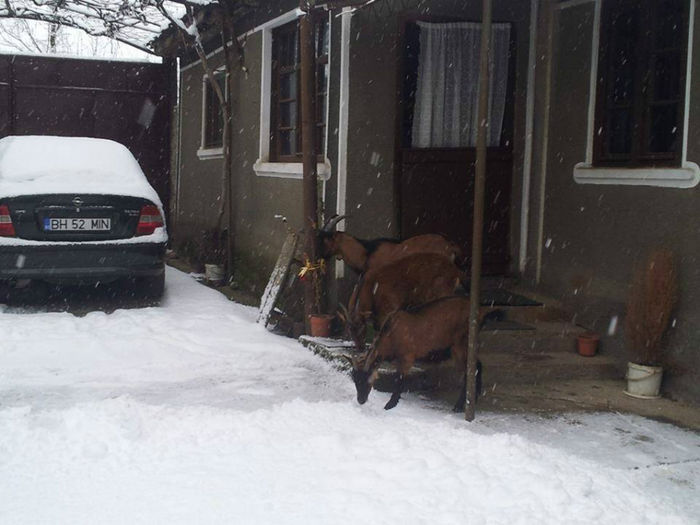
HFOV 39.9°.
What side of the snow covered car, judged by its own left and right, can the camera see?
back

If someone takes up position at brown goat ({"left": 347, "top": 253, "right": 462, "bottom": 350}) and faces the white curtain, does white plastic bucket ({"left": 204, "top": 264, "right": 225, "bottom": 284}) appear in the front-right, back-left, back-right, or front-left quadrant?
front-left

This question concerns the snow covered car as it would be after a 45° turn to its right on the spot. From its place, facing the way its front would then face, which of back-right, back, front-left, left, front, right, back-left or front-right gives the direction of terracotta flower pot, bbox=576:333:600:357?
right

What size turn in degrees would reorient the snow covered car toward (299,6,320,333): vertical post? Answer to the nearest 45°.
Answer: approximately 135° to its right

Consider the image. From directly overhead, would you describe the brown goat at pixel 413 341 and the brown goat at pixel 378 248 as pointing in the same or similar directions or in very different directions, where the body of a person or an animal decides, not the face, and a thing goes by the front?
same or similar directions

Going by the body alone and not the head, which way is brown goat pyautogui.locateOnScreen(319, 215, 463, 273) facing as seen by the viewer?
to the viewer's left

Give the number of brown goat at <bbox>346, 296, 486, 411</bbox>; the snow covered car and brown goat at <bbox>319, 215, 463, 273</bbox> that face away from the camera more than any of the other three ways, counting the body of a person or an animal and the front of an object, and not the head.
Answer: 1

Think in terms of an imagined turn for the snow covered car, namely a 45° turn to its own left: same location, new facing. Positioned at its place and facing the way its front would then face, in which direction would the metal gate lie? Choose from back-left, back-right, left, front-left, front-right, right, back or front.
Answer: front-right

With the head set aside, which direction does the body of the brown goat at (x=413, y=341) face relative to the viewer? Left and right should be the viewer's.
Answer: facing to the left of the viewer

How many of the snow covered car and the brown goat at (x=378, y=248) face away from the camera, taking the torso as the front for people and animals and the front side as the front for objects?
1

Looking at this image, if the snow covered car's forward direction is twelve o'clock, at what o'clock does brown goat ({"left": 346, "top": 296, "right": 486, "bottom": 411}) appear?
The brown goat is roughly at 5 o'clock from the snow covered car.

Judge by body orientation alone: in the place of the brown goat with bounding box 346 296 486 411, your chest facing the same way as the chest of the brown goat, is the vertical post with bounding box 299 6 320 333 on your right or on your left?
on your right

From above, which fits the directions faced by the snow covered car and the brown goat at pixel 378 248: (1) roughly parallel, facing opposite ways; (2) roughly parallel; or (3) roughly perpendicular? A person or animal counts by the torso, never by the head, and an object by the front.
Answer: roughly perpendicular

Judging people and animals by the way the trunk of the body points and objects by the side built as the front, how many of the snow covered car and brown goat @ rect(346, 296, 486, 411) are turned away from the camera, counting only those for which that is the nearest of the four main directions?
1
